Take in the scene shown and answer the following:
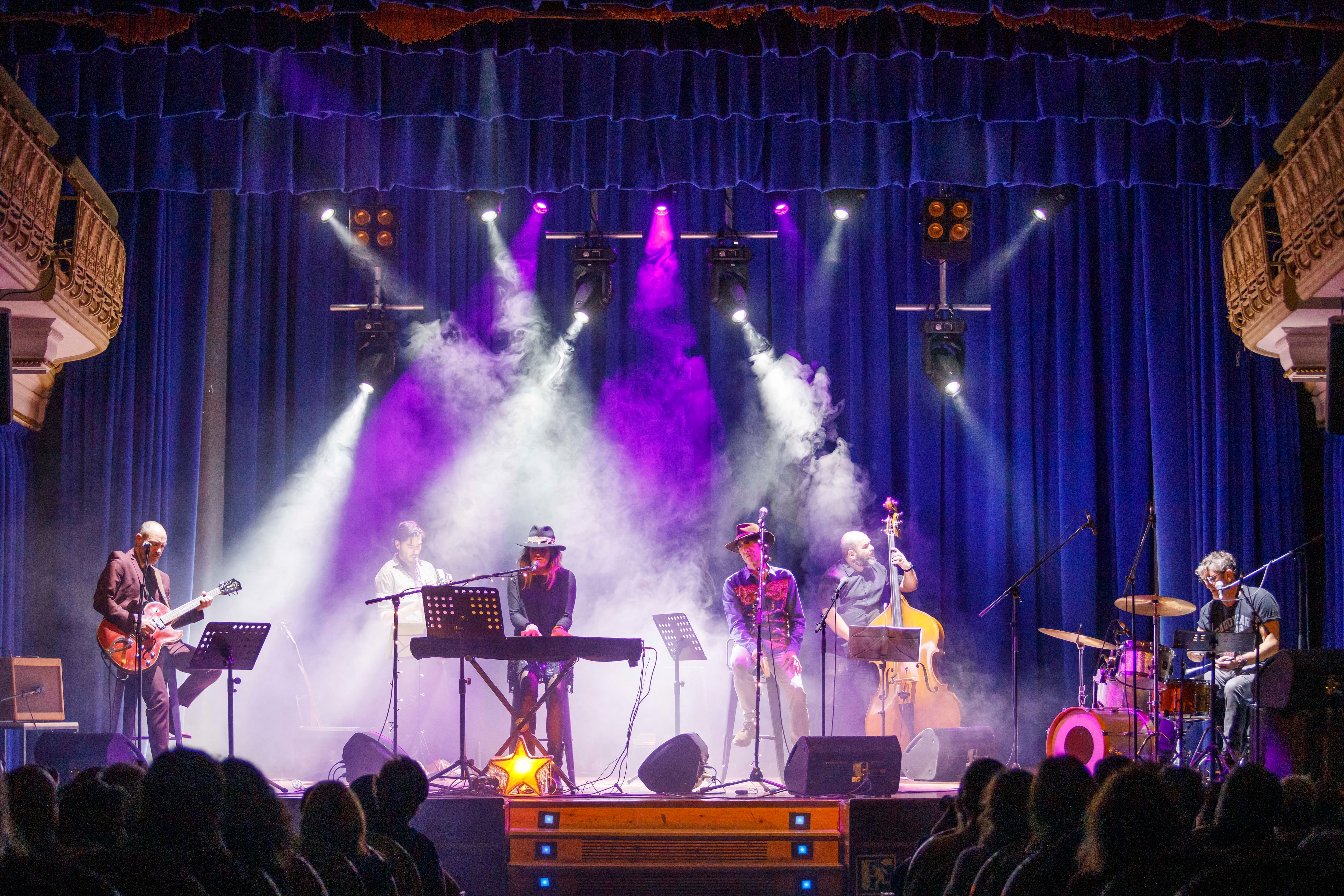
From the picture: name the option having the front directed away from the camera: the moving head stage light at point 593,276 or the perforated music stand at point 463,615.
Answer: the perforated music stand

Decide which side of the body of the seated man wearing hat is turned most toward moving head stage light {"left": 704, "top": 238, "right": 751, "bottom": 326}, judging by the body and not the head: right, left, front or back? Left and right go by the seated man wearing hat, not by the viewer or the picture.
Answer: back

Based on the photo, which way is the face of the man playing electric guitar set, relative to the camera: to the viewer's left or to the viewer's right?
to the viewer's right

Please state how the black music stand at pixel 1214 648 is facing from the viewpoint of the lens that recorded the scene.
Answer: facing away from the viewer

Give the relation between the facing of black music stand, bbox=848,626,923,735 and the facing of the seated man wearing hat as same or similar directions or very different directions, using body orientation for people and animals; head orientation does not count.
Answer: very different directions

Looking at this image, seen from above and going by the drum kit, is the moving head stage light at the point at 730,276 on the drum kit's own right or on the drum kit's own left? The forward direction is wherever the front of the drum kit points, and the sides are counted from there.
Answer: on the drum kit's own right

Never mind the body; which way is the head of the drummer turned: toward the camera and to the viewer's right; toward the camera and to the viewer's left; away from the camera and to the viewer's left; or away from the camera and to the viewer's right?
toward the camera and to the viewer's left

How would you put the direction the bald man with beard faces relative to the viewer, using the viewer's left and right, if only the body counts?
facing the viewer and to the right of the viewer

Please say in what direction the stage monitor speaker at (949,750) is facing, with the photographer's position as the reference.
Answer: facing away from the viewer and to the left of the viewer

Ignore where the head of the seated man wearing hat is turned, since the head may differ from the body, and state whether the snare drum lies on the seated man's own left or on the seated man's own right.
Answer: on the seated man's own left

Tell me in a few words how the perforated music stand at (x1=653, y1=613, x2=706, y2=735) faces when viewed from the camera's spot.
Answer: facing away from the viewer and to the right of the viewer

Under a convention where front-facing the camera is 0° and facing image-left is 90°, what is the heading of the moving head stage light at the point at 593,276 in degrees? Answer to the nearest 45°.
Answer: approximately 45°

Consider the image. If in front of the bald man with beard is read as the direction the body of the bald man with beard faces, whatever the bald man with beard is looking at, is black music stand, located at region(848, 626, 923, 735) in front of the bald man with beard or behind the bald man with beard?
in front

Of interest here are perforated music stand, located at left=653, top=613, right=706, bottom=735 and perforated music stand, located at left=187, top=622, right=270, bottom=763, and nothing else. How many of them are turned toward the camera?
0
